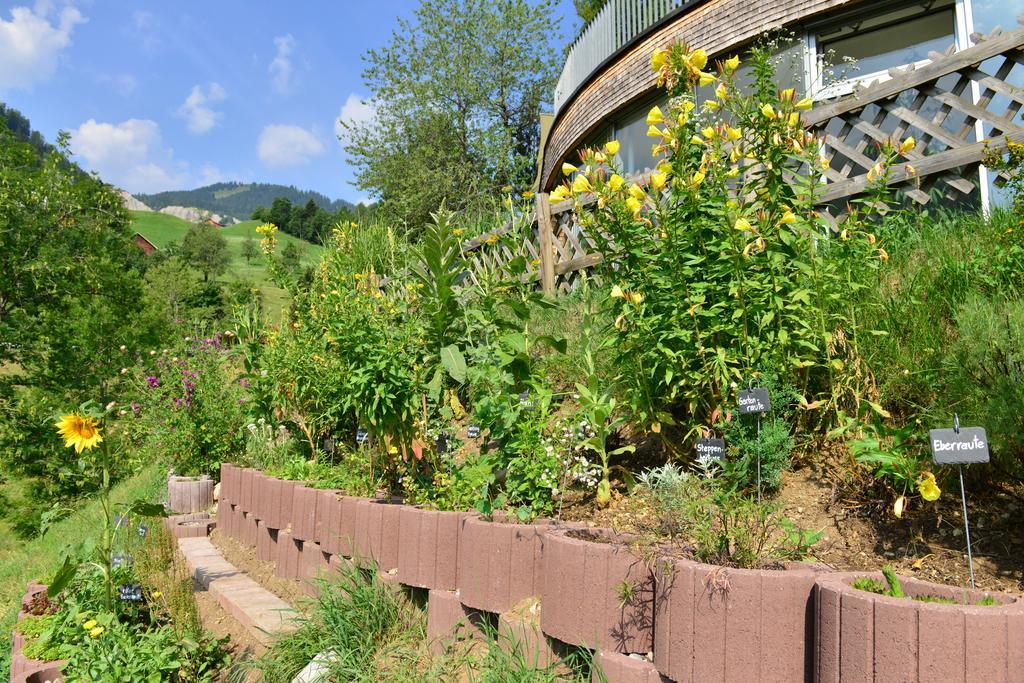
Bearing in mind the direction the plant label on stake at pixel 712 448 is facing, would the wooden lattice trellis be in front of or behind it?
behind

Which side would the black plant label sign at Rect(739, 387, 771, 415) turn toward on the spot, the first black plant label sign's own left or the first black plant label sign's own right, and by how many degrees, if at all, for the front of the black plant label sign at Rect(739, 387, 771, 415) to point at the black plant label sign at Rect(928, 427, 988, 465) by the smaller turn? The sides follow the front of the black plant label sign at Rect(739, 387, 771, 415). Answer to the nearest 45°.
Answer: approximately 45° to the first black plant label sign's own left

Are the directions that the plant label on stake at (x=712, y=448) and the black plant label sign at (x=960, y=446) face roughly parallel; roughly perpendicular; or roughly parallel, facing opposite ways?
roughly parallel

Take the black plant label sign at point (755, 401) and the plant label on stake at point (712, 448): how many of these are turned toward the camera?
2

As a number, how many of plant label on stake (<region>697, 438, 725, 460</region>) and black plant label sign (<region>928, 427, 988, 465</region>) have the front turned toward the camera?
2

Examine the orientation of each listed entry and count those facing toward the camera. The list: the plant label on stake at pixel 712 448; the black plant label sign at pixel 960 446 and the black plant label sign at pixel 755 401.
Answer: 3

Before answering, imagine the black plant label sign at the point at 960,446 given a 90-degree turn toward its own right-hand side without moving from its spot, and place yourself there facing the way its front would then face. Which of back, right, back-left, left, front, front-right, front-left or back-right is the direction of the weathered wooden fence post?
front-right

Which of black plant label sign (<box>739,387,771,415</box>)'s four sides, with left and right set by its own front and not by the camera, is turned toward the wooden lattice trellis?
back

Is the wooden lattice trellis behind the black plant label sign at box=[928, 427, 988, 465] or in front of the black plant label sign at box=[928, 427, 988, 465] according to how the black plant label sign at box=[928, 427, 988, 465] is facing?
behind

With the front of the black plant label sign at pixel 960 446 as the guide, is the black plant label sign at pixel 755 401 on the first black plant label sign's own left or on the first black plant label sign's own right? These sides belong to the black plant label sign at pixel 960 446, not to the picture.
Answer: on the first black plant label sign's own right

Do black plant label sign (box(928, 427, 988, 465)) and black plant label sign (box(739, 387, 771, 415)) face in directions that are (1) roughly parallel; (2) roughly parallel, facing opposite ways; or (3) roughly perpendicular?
roughly parallel

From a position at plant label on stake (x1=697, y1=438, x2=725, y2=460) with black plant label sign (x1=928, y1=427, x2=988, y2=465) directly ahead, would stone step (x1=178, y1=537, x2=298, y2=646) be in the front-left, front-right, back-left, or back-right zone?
back-right

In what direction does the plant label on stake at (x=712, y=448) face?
toward the camera

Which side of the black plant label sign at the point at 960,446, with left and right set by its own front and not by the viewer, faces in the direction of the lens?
front

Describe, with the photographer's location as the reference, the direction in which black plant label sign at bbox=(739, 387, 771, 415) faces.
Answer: facing the viewer
